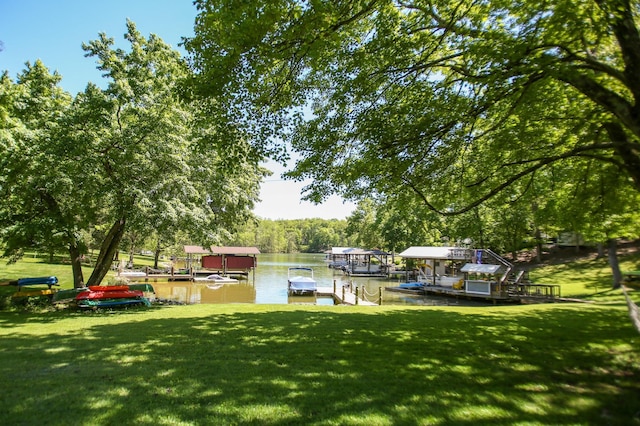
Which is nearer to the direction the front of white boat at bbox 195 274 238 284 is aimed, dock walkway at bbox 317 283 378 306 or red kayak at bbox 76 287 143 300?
the dock walkway

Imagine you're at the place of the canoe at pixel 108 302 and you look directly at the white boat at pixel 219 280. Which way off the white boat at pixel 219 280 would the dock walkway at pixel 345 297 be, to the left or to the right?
right

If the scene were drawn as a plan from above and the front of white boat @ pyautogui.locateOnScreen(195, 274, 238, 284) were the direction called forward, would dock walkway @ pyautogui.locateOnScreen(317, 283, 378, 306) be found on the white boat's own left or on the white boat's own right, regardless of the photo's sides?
on the white boat's own right

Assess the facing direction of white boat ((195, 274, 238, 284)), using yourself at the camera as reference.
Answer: facing to the right of the viewer

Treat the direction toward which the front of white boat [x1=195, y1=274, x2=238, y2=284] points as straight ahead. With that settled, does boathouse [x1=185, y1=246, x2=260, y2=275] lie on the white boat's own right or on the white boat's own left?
on the white boat's own left
